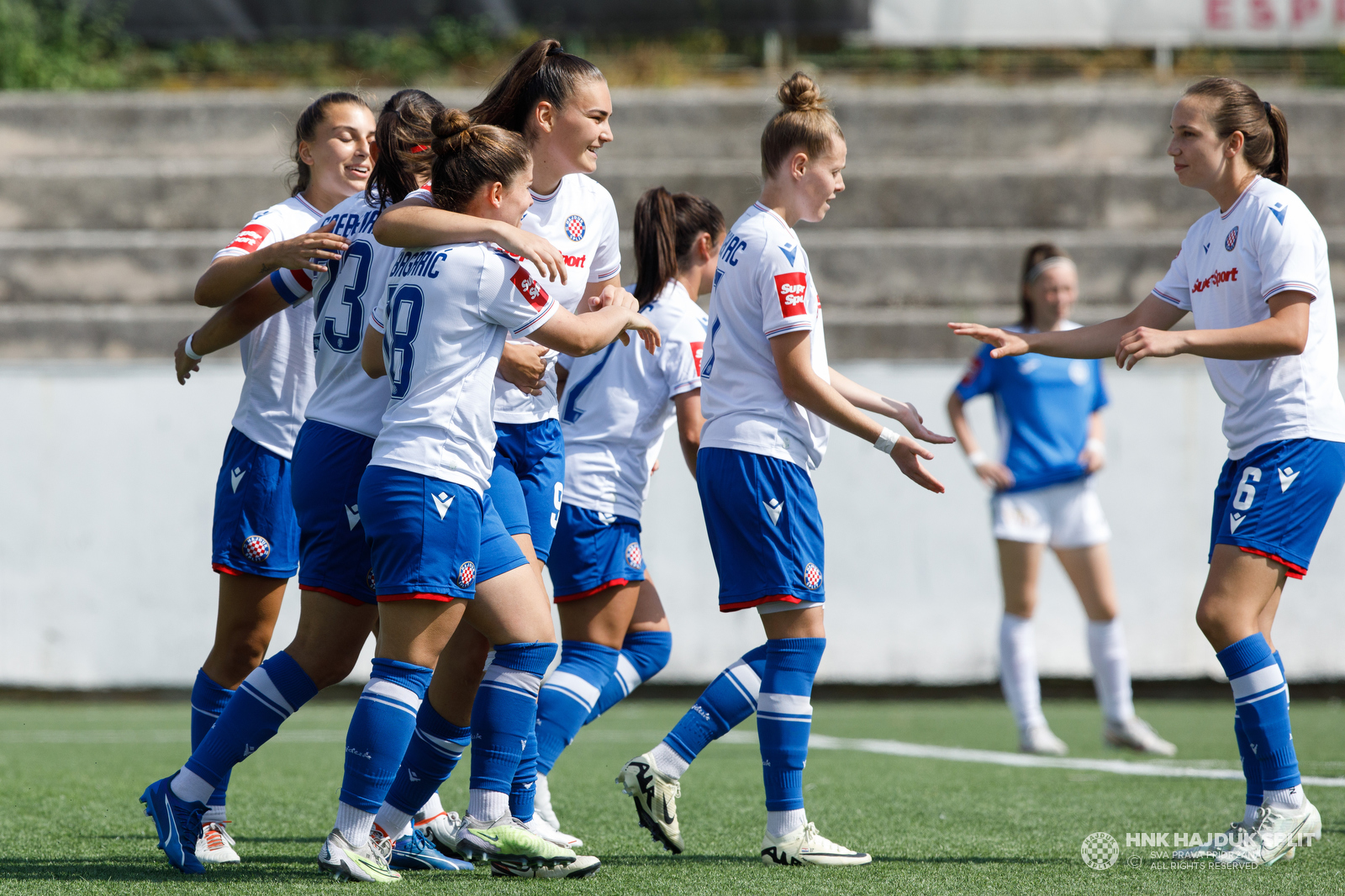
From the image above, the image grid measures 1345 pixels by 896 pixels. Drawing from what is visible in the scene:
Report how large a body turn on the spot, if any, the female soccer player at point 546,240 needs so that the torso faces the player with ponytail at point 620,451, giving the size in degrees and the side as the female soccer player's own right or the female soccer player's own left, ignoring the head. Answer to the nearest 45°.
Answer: approximately 135° to the female soccer player's own left

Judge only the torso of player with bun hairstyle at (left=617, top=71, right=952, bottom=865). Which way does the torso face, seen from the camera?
to the viewer's right

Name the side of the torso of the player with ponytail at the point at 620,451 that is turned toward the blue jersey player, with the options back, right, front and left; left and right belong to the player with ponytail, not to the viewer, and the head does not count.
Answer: front

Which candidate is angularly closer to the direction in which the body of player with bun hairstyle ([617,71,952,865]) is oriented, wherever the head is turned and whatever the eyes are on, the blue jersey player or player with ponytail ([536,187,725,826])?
the blue jersey player

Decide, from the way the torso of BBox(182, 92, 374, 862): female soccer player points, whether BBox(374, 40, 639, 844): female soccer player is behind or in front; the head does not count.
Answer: in front

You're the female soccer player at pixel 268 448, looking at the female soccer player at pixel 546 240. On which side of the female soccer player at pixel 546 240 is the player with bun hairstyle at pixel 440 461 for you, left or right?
right

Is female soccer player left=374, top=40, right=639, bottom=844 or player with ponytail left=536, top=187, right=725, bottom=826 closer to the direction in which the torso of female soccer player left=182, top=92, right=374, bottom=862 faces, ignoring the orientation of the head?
the female soccer player

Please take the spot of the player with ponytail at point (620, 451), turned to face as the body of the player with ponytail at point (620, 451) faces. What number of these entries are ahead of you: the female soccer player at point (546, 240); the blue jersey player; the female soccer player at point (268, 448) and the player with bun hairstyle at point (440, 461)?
1

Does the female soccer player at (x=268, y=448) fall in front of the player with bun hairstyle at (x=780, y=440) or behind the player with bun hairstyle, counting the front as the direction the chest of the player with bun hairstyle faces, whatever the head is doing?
behind

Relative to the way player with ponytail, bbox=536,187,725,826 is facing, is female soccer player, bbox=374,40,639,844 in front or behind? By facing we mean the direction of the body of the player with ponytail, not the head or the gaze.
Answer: behind

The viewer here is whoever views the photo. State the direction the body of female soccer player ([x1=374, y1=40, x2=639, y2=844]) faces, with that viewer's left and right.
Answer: facing the viewer and to the right of the viewer

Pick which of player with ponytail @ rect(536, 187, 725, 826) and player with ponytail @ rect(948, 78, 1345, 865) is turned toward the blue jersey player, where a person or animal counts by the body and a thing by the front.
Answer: player with ponytail @ rect(536, 187, 725, 826)

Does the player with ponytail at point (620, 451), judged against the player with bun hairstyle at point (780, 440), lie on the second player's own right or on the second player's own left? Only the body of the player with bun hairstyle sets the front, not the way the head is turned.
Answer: on the second player's own left

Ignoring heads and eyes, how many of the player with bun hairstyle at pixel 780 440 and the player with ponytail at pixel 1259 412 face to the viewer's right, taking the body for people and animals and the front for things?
1
